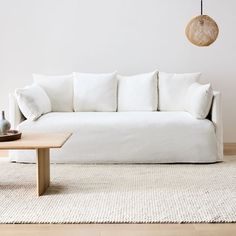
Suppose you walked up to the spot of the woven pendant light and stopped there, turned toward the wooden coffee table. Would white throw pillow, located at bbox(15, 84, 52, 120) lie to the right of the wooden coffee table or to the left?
right

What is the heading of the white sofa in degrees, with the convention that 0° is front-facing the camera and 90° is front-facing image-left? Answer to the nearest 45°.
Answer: approximately 0°
